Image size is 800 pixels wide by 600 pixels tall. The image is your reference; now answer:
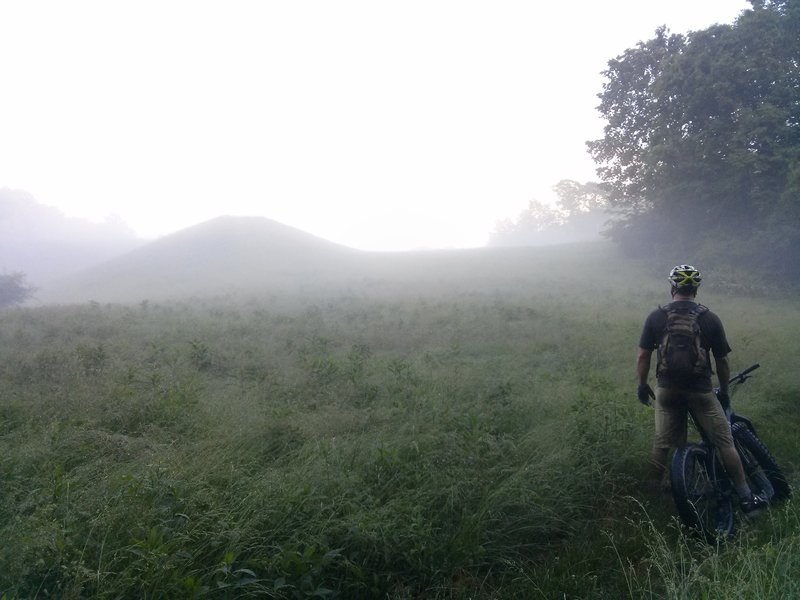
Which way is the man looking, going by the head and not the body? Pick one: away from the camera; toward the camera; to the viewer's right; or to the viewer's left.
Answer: away from the camera

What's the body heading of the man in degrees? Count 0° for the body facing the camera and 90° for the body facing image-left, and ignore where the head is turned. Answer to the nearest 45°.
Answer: approximately 180°

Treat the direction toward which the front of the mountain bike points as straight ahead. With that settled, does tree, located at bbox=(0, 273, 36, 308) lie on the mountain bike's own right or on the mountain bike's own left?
on the mountain bike's own left

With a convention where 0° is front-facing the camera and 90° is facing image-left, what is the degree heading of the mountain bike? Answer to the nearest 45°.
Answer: approximately 225°

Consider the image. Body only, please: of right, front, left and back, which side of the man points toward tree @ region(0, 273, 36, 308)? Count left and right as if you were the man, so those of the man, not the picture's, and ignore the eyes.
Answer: left
